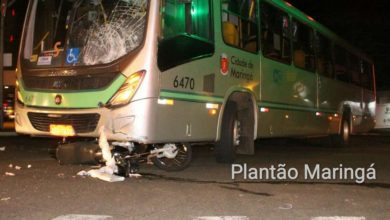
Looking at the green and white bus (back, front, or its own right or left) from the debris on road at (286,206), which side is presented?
left

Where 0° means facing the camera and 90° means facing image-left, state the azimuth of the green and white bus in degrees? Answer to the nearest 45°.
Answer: approximately 45°
